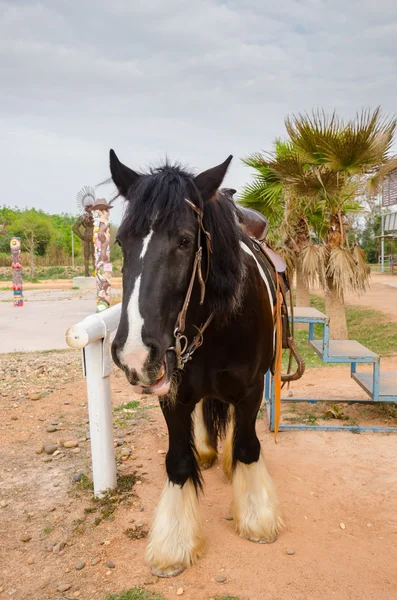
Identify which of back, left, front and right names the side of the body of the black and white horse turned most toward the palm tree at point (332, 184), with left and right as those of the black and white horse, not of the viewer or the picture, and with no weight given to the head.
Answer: back

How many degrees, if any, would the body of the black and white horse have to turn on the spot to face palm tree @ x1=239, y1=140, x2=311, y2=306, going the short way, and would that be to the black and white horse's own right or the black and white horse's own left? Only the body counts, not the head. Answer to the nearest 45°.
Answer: approximately 180°

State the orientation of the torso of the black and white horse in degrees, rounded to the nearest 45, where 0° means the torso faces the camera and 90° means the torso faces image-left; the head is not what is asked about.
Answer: approximately 0°

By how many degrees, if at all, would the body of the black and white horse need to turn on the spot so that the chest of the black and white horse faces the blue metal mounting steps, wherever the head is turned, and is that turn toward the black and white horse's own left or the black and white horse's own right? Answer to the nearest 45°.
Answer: approximately 135° to the black and white horse's own left

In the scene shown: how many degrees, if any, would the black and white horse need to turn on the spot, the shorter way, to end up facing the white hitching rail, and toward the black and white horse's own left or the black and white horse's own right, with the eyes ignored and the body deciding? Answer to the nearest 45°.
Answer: approximately 135° to the black and white horse's own right

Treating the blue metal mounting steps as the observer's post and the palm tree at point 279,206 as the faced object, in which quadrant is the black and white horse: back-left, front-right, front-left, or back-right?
back-left

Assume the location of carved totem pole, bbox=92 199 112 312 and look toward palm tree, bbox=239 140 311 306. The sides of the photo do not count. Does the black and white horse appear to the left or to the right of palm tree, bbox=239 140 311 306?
right

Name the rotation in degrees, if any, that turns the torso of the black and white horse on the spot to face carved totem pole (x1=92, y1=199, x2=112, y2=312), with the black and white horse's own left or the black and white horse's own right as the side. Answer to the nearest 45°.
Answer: approximately 180°
